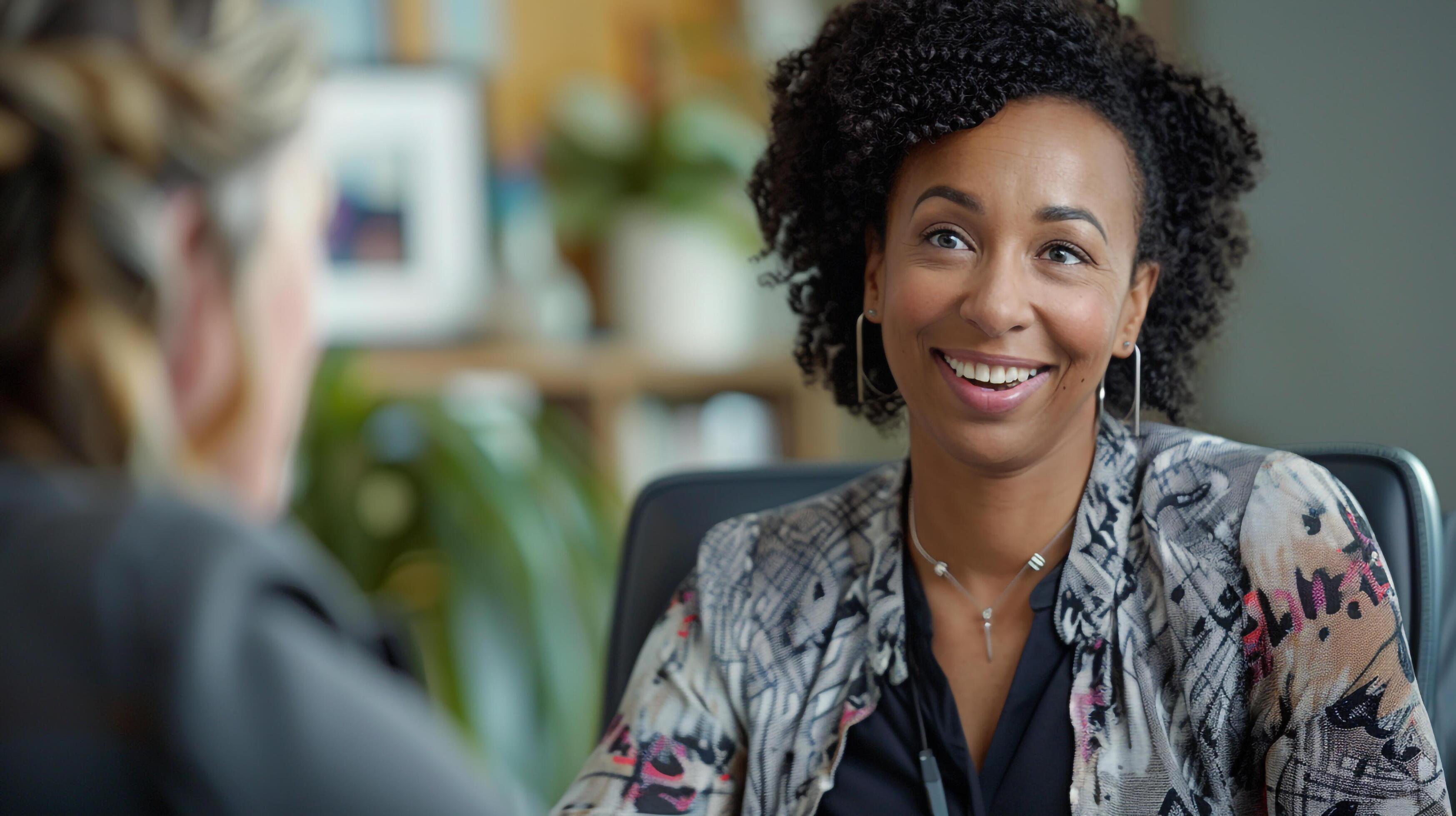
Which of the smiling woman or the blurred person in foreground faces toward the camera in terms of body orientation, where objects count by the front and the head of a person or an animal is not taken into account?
the smiling woman

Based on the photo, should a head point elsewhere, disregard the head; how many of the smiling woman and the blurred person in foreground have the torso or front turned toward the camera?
1

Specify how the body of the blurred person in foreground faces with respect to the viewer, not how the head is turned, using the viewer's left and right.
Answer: facing away from the viewer and to the right of the viewer

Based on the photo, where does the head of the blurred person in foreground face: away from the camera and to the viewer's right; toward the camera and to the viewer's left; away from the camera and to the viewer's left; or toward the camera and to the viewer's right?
away from the camera and to the viewer's right

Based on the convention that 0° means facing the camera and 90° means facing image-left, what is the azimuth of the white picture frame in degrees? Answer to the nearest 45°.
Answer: approximately 0°

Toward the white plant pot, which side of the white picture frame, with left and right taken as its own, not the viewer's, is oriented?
left

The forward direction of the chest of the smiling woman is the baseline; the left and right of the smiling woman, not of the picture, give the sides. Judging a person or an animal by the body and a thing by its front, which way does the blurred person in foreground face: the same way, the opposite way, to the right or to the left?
the opposite way

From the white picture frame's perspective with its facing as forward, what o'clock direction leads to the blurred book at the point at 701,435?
The blurred book is roughly at 9 o'clock from the white picture frame.

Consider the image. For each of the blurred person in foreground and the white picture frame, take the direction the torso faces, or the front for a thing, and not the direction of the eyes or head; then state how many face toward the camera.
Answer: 1

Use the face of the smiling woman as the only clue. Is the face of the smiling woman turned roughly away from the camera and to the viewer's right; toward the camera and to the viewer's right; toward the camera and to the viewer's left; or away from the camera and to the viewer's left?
toward the camera and to the viewer's left

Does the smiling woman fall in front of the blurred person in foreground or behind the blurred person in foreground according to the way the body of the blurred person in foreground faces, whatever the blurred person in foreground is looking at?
in front

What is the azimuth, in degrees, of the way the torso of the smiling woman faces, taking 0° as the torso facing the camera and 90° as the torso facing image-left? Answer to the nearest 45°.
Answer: approximately 0°

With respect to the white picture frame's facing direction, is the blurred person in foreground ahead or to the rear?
ahead

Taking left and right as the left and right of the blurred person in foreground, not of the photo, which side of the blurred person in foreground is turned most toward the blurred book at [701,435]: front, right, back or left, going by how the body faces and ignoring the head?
front

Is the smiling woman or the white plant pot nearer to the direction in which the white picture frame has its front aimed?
the smiling woman

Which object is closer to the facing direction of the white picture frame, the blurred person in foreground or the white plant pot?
the blurred person in foreground
